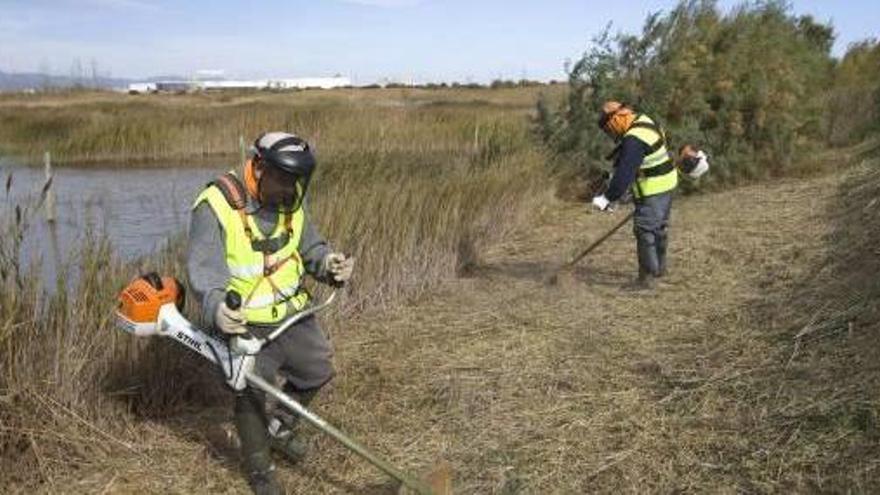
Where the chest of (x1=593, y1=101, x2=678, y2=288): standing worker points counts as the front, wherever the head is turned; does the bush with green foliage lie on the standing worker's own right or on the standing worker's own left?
on the standing worker's own right

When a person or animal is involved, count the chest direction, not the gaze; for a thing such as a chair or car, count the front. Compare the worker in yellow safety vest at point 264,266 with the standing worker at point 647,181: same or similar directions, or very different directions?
very different directions

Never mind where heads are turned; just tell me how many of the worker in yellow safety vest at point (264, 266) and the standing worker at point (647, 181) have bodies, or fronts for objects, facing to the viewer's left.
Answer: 1

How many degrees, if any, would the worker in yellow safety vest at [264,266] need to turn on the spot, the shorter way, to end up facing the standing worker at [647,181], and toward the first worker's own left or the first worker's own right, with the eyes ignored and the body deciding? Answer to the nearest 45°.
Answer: approximately 90° to the first worker's own left

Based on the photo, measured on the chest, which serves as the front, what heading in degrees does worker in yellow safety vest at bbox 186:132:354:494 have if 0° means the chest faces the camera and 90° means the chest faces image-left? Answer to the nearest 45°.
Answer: approximately 315°

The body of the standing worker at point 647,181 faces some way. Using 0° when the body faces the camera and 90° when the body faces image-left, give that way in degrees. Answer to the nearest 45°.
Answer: approximately 90°
